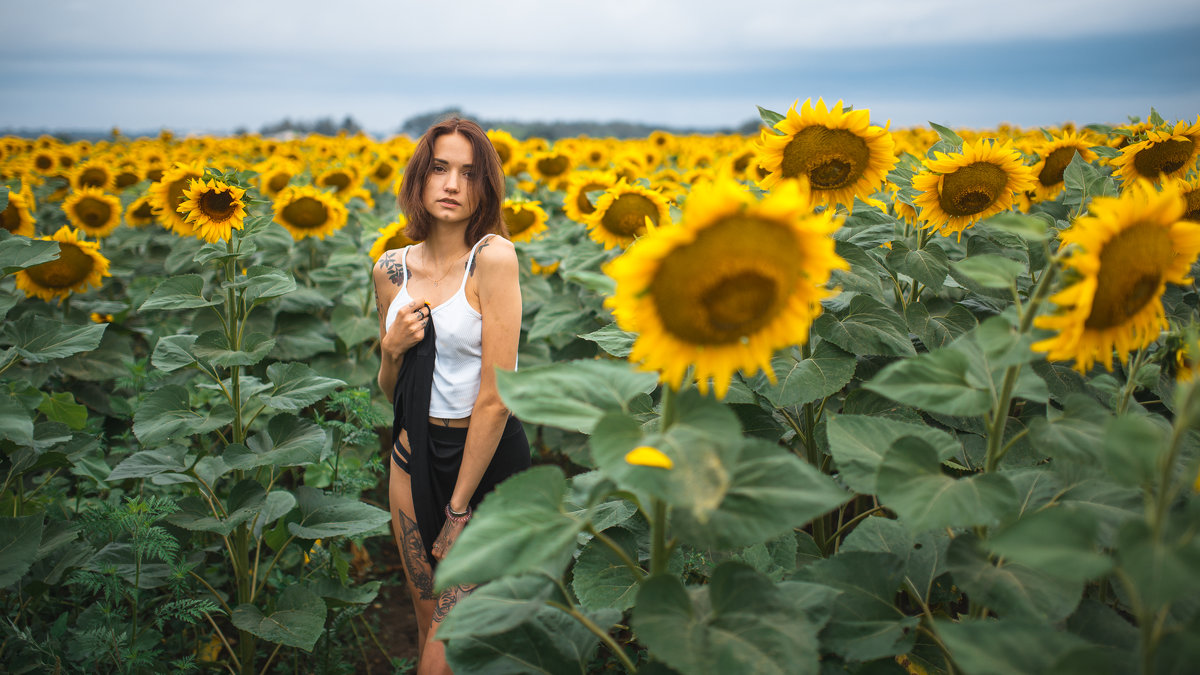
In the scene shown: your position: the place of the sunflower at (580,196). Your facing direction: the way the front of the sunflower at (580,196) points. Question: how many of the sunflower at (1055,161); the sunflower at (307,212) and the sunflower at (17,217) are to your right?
2

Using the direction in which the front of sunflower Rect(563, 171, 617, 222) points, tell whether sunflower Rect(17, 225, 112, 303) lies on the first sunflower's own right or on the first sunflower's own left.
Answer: on the first sunflower's own right

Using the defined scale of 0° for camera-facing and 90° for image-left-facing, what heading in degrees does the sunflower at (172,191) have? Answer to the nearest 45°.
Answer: approximately 0°

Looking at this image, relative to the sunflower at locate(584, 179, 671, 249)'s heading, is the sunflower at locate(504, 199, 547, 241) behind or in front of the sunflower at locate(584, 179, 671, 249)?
behind

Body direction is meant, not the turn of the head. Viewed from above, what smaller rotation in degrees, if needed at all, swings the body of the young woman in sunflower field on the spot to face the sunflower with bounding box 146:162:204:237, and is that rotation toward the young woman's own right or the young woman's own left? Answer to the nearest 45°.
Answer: approximately 90° to the young woman's own right

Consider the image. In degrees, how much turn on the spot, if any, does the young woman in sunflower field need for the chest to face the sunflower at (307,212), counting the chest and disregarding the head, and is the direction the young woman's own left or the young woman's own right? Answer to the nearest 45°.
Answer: approximately 135° to the young woman's own right

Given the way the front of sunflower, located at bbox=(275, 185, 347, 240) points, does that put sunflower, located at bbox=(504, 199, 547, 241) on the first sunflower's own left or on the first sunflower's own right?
on the first sunflower's own left

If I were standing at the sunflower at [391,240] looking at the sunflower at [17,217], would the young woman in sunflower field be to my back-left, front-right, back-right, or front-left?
back-left
